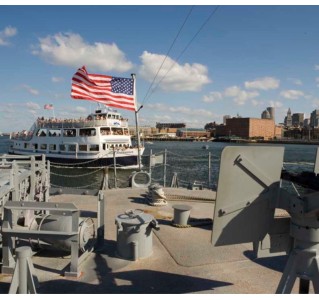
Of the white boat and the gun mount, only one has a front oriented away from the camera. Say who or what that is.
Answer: the gun mount

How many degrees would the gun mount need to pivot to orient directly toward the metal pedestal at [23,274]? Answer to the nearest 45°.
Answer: approximately 90° to its left

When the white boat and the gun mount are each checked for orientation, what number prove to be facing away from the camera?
1

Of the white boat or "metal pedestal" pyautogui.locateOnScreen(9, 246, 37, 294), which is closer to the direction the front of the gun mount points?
the white boat

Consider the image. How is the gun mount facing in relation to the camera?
away from the camera

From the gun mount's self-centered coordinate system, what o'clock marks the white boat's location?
The white boat is roughly at 11 o'clock from the gun mount.
